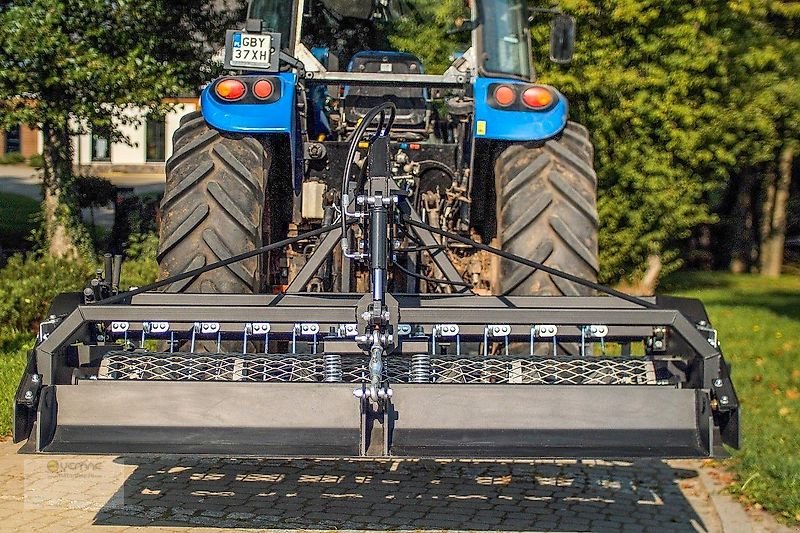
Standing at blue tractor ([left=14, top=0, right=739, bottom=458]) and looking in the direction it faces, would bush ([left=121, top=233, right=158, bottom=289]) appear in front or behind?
in front

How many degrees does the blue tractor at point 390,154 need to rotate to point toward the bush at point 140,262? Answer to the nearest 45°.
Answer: approximately 45° to its left

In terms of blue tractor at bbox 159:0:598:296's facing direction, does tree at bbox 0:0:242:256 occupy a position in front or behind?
in front

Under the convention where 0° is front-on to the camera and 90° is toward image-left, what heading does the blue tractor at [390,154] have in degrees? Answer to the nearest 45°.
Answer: approximately 180°

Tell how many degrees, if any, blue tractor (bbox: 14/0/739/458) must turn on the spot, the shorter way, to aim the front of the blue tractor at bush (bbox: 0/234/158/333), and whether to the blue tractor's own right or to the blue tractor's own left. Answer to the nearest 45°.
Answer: approximately 45° to the blue tractor's own left
